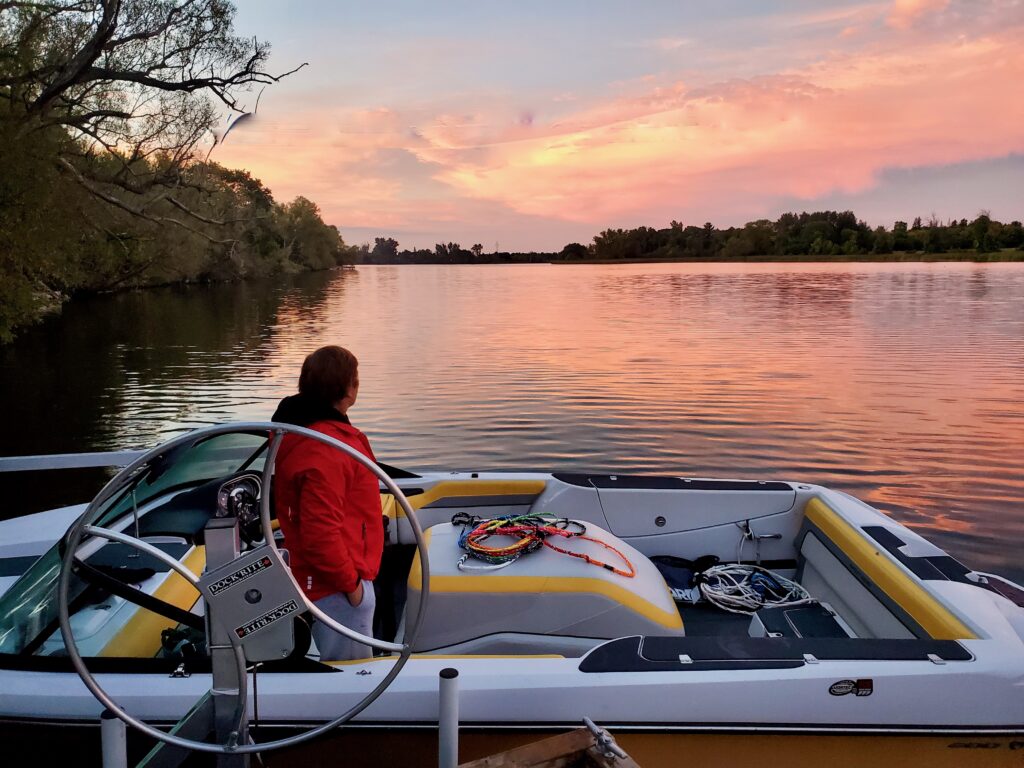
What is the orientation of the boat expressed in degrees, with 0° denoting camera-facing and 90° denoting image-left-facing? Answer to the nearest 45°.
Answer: approximately 90°
